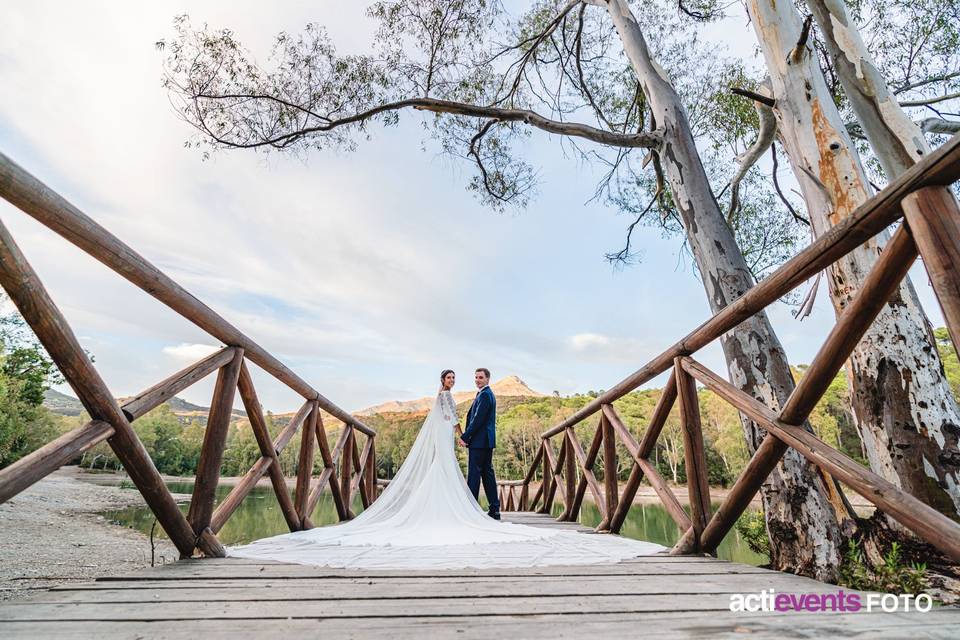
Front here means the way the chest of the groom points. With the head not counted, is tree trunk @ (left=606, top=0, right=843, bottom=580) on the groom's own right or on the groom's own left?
on the groom's own left

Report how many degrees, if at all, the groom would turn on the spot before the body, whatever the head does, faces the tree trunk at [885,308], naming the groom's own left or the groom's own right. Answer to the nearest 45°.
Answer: approximately 135° to the groom's own left
